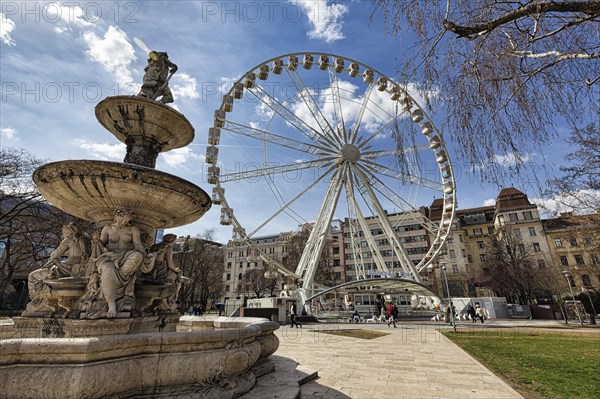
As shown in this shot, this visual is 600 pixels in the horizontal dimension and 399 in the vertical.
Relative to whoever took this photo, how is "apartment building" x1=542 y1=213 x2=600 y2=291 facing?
facing the viewer and to the left of the viewer

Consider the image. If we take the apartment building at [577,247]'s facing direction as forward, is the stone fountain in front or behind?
in front
